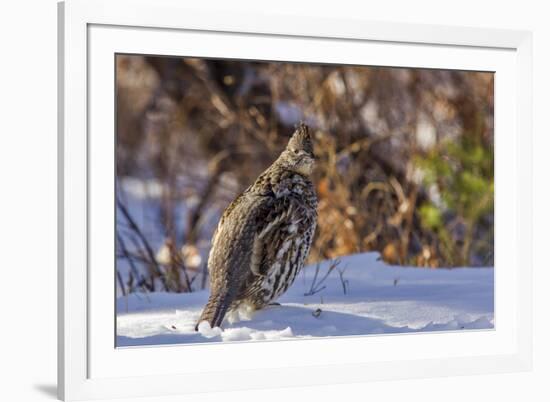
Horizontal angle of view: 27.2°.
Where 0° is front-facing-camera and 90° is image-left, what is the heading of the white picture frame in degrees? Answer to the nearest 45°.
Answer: approximately 315°
